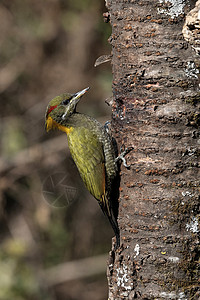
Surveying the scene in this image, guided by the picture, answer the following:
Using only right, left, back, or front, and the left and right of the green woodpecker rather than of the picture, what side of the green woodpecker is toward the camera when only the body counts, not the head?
right
